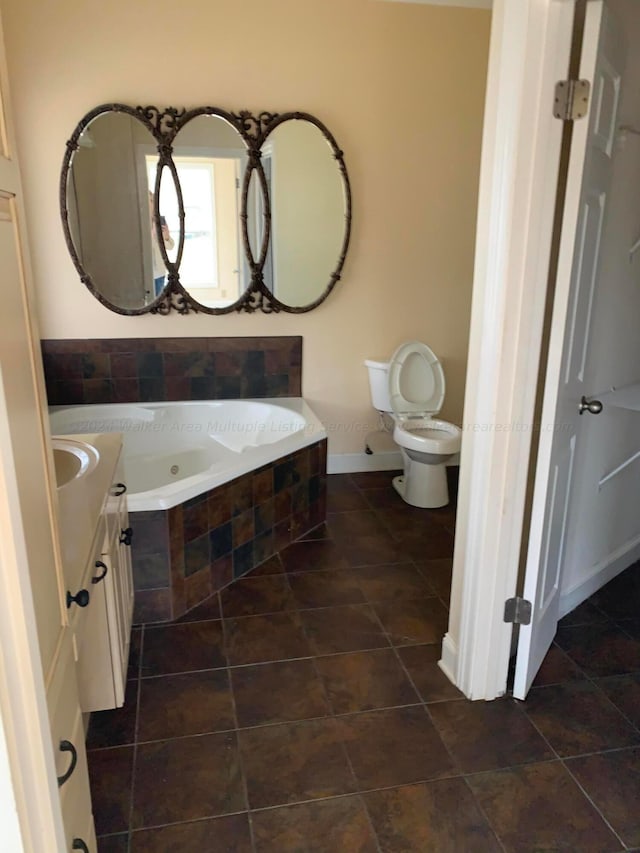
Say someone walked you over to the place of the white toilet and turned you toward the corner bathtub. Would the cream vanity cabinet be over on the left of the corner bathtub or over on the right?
left

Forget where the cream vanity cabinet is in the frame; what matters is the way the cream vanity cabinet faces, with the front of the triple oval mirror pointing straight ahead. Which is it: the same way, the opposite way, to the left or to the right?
to the left

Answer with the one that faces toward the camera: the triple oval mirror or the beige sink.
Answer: the triple oval mirror

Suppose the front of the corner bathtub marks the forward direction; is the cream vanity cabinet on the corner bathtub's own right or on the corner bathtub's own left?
on the corner bathtub's own right

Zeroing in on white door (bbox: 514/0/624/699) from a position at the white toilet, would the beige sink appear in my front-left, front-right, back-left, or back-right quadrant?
front-right

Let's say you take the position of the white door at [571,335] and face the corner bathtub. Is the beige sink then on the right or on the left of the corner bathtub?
left

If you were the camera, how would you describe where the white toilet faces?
facing the viewer and to the right of the viewer

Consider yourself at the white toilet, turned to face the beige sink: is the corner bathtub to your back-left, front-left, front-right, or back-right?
front-right

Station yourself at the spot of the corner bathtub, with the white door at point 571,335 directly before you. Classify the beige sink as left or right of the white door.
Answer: right

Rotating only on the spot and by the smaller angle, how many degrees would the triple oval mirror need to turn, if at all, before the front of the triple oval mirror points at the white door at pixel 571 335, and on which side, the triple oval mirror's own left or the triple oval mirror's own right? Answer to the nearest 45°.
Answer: approximately 45° to the triple oval mirror's own left

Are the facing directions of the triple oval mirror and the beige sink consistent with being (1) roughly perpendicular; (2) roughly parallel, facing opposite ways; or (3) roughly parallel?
roughly perpendicular

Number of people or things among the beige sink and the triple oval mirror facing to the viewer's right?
1

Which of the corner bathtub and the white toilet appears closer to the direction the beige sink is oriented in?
the white toilet

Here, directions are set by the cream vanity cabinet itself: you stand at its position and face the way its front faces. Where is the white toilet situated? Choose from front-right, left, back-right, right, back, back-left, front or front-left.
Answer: front-left

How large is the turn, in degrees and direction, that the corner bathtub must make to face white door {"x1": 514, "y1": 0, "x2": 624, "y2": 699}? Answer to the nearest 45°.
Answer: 0° — it already faces it

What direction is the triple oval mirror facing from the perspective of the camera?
toward the camera

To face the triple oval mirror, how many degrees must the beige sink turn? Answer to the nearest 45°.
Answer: approximately 45° to its left

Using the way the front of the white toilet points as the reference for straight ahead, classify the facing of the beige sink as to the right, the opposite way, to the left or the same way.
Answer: to the left

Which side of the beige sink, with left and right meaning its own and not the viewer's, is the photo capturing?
right

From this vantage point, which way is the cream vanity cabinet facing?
to the viewer's right

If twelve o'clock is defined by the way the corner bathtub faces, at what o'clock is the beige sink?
The beige sink is roughly at 2 o'clock from the corner bathtub.
